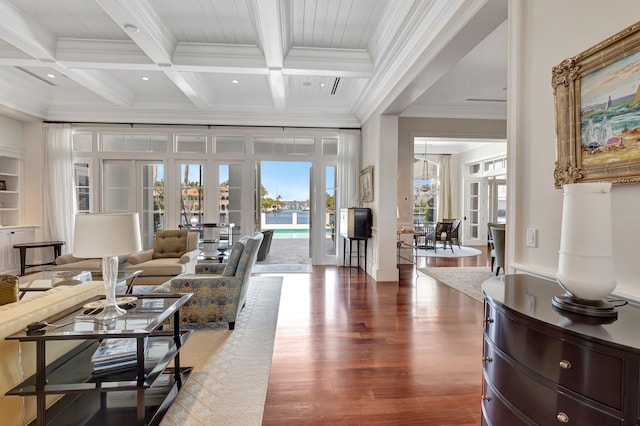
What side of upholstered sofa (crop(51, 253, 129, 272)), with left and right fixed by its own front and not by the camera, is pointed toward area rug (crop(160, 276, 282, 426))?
front

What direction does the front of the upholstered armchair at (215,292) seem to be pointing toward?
to the viewer's left

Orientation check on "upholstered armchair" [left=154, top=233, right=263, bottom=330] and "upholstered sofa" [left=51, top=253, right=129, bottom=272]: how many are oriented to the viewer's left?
1

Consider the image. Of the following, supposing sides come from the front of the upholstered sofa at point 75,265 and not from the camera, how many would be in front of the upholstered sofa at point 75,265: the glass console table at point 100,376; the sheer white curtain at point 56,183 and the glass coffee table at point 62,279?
2

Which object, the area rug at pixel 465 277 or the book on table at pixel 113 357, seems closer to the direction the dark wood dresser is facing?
the book on table

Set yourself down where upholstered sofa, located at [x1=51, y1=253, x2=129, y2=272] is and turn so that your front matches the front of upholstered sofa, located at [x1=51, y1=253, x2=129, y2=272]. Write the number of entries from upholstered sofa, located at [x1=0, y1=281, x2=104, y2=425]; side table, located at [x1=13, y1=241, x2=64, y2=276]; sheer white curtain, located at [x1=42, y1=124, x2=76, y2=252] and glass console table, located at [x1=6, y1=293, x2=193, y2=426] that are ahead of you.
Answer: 2

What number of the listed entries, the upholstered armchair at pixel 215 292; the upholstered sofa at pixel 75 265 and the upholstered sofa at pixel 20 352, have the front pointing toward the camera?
1

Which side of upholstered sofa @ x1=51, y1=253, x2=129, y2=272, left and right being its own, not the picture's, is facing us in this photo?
front

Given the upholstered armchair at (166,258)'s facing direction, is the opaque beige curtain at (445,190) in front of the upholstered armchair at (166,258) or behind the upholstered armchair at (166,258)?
behind

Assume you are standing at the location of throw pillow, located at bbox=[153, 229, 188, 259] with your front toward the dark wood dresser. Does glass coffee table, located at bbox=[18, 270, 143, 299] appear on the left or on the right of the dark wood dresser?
right

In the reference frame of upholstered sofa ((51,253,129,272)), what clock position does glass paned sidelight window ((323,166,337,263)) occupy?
The glass paned sidelight window is roughly at 9 o'clock from the upholstered sofa.

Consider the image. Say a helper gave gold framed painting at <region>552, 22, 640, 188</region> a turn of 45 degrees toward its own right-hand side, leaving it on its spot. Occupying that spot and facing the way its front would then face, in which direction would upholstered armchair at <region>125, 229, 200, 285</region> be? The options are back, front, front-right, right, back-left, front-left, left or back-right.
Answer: front
